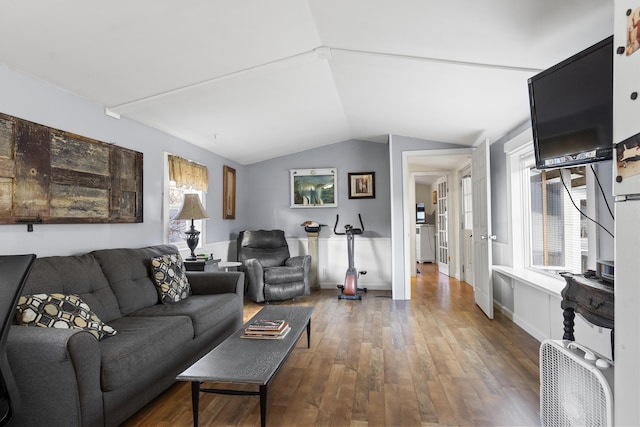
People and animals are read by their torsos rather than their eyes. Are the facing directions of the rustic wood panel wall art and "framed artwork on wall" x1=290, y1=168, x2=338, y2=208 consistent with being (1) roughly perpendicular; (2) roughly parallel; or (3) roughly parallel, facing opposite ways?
roughly perpendicular

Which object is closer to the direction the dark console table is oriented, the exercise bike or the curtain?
the curtain

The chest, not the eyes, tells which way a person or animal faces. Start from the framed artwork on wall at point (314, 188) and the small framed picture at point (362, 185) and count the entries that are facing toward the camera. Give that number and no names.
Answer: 2

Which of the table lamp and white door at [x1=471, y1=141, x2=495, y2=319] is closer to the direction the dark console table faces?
the table lamp

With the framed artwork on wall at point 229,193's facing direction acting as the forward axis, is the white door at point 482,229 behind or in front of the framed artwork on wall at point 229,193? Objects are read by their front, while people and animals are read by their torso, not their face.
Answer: in front

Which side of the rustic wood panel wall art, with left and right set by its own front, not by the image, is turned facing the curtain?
left

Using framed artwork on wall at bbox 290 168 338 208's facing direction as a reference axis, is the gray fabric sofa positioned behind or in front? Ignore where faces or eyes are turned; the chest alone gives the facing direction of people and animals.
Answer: in front

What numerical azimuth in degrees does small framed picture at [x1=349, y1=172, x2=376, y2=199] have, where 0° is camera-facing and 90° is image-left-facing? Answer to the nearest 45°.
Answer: approximately 0°

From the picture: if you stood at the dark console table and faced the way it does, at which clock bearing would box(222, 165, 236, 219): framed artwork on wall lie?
The framed artwork on wall is roughly at 2 o'clock from the dark console table.

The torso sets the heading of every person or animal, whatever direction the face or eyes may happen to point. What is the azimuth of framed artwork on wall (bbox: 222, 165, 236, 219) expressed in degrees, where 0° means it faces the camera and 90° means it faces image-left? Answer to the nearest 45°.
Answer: approximately 315°

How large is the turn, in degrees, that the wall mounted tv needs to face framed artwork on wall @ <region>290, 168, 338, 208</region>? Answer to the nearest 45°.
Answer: approximately 90° to its right

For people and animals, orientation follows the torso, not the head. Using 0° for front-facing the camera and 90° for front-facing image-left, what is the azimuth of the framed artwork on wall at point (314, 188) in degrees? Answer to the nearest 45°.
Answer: approximately 0°
